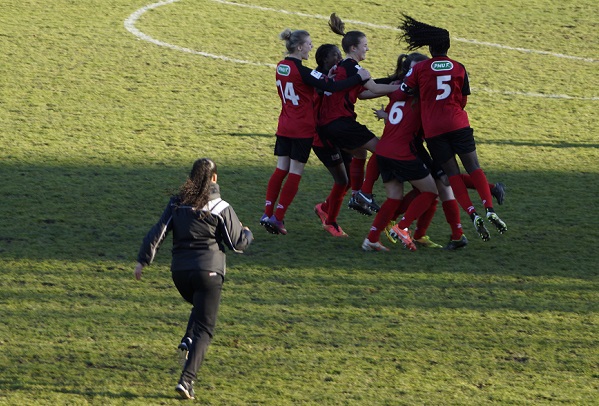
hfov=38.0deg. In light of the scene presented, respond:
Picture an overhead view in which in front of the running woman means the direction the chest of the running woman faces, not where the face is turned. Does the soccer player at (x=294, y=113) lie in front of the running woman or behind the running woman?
in front

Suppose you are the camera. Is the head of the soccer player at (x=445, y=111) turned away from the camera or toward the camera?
away from the camera

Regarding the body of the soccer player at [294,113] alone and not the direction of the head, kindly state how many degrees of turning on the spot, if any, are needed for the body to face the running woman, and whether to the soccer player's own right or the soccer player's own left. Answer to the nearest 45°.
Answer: approximately 135° to the soccer player's own right

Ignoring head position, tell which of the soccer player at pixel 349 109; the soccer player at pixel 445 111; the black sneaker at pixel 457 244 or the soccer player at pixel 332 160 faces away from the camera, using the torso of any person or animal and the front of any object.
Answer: the soccer player at pixel 445 111

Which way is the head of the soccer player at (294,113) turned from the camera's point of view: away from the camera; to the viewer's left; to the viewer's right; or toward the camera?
to the viewer's right

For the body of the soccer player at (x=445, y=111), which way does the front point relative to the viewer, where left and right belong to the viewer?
facing away from the viewer

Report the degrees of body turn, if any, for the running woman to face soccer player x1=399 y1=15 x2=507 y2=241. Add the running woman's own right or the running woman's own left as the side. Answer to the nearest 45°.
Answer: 0° — they already face them

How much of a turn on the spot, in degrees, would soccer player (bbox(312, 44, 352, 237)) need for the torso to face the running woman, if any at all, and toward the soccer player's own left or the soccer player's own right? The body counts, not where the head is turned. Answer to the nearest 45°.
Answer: approximately 90° to the soccer player's own right
